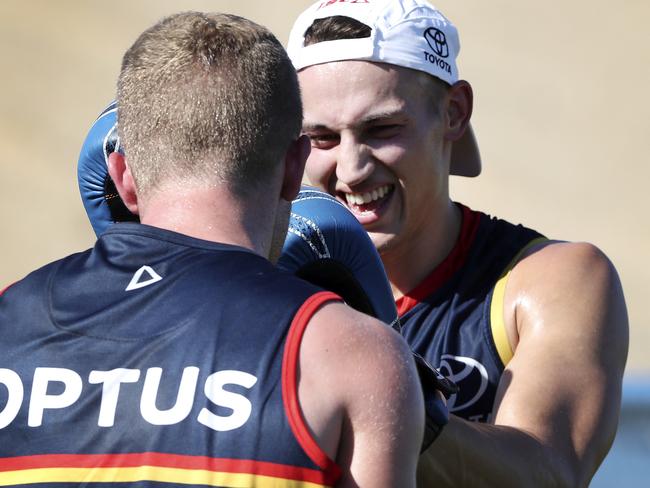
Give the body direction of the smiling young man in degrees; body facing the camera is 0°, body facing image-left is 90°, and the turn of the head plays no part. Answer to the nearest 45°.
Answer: approximately 45°

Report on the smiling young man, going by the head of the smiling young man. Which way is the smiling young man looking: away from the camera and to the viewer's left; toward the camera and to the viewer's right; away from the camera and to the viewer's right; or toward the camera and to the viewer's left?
toward the camera and to the viewer's left
